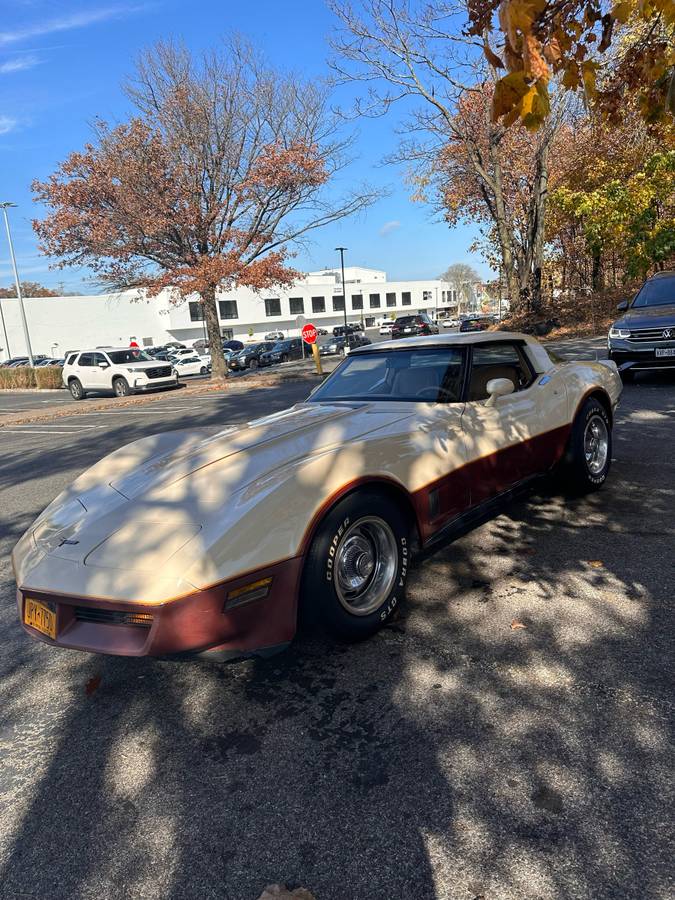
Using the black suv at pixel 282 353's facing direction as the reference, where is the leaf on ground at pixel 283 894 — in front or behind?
in front

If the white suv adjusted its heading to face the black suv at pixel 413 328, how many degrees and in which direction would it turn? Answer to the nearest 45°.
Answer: approximately 45° to its left

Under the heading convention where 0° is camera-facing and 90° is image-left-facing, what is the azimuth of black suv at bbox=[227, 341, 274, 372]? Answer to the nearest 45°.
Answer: approximately 45°

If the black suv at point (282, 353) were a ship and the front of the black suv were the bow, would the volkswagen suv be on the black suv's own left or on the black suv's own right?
on the black suv's own left

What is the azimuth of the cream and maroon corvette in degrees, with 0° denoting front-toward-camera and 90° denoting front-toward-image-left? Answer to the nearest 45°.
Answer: approximately 45°

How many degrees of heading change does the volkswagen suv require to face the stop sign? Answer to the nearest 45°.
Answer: approximately 135° to its right

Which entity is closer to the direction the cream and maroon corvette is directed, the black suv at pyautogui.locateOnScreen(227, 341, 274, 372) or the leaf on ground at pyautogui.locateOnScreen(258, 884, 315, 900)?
the leaf on ground

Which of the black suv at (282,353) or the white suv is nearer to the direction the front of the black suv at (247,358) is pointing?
the white suv

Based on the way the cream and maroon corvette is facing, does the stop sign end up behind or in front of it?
behind

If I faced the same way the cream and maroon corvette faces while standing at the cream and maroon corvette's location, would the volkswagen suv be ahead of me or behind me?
behind

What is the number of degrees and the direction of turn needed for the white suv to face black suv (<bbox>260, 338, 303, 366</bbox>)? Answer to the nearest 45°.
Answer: approximately 90° to its left
